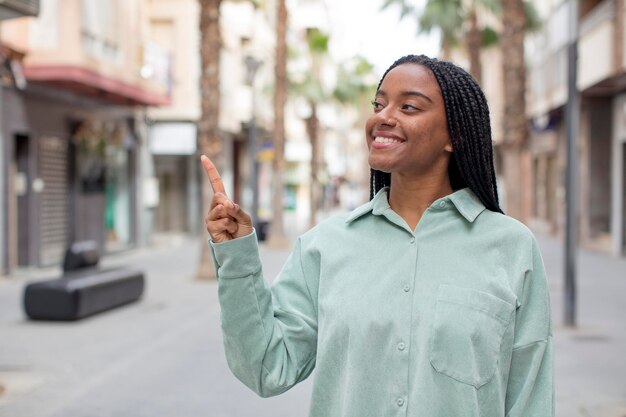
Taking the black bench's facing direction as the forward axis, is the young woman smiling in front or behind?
in front

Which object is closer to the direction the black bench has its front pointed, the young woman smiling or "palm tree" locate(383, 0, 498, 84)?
the young woman smiling

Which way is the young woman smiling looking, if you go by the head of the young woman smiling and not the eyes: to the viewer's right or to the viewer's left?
to the viewer's left

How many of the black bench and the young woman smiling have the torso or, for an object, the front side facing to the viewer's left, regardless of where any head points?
0

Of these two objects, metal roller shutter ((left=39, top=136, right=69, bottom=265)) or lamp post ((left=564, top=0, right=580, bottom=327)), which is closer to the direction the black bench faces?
the lamp post

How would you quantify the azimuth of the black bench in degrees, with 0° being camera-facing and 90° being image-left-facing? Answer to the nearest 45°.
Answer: approximately 315°

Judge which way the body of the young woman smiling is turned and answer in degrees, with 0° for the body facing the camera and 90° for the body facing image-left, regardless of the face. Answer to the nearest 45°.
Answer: approximately 0°

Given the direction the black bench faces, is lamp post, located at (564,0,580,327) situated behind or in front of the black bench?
in front

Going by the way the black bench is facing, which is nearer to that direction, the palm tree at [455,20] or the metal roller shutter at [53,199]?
the palm tree

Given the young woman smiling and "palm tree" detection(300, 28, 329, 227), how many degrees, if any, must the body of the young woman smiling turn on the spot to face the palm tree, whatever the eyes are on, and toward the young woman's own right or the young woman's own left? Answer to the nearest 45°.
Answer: approximately 180°

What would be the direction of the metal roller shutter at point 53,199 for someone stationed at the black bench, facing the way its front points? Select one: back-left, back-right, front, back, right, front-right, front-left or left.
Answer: back-left

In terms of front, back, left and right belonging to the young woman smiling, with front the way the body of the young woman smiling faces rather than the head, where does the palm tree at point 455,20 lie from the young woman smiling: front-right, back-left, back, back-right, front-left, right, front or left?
back

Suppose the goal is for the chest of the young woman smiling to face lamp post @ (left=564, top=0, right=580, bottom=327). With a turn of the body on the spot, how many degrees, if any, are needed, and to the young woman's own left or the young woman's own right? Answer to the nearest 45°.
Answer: approximately 180°
